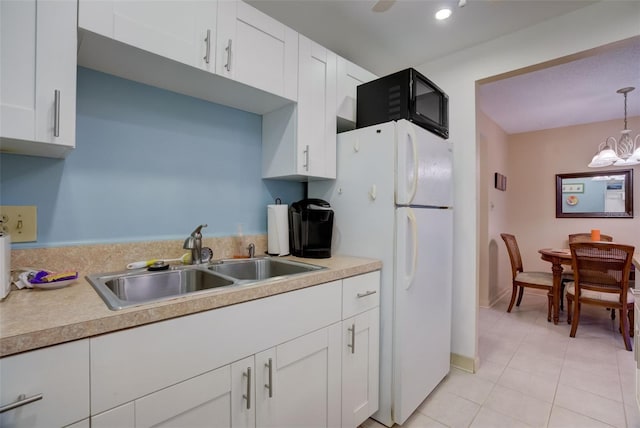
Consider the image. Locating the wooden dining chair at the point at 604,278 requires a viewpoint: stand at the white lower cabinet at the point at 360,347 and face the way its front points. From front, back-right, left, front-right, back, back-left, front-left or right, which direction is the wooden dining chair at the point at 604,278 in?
left

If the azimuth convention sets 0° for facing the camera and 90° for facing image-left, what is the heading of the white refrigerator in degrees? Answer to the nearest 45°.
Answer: approximately 315°

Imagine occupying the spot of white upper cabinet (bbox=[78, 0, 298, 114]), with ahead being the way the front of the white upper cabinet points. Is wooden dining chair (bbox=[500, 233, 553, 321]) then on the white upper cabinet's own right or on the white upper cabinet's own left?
on the white upper cabinet's own left

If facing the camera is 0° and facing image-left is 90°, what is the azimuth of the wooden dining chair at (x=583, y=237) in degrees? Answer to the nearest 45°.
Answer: approximately 0°

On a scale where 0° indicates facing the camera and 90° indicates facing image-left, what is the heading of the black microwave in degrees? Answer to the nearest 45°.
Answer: approximately 315°

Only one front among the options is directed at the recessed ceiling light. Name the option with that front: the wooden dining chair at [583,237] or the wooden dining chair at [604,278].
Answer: the wooden dining chair at [583,237]

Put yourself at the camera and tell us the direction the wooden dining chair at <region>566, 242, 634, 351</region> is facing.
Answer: facing away from the viewer

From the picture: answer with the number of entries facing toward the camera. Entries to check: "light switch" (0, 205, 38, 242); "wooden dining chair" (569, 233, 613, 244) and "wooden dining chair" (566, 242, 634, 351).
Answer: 2
